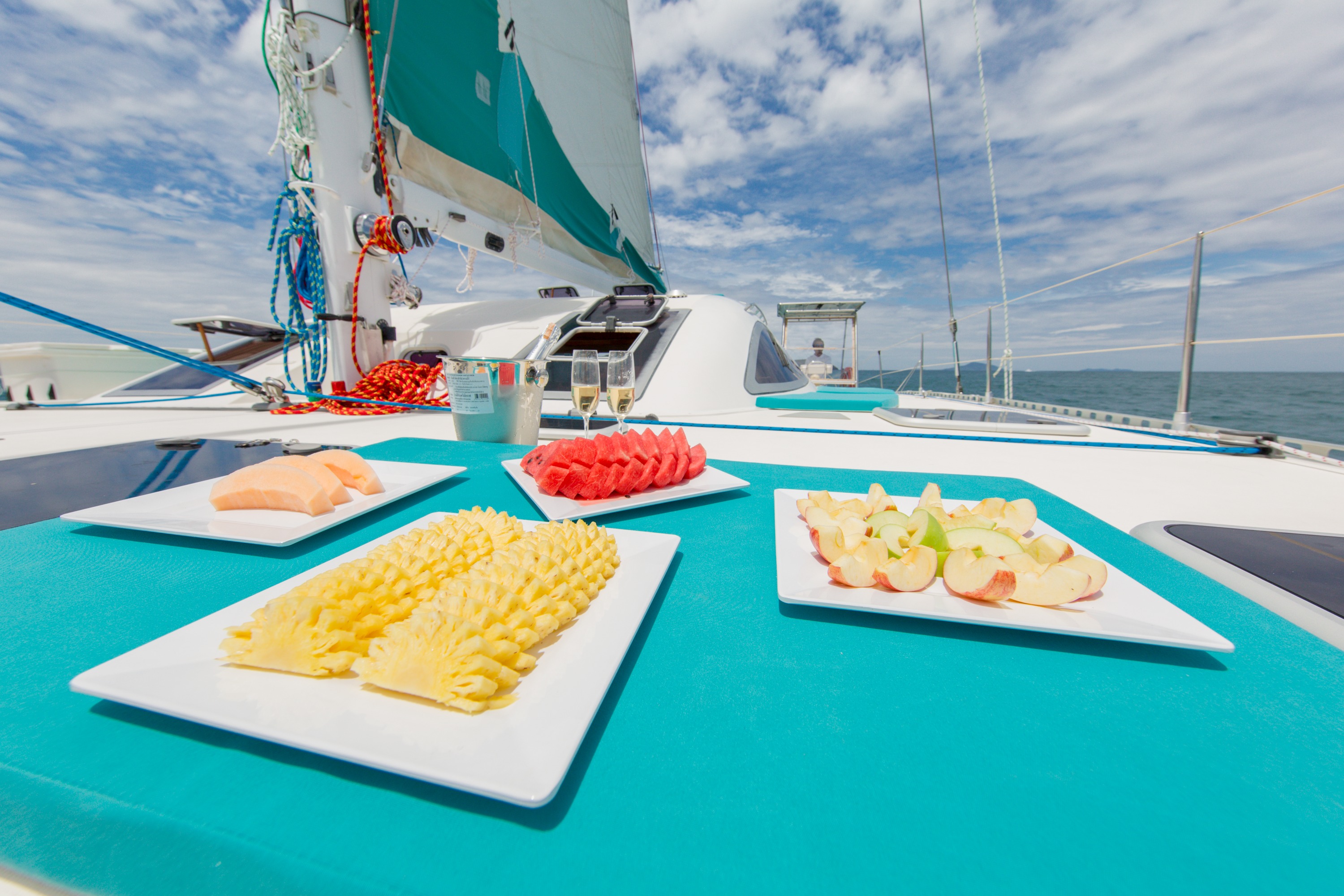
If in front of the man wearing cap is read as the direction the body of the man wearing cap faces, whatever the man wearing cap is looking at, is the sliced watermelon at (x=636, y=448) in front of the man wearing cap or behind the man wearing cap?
in front

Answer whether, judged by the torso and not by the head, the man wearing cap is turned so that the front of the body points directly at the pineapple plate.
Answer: yes

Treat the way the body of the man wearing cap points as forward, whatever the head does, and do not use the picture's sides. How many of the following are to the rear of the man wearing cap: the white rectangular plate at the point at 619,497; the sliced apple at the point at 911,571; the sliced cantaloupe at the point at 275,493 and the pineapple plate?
0

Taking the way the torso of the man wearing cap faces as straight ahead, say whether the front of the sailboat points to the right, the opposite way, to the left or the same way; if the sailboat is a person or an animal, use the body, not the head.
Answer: the same way

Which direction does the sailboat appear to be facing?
toward the camera

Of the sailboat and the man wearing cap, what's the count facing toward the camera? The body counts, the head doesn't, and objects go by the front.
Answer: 2

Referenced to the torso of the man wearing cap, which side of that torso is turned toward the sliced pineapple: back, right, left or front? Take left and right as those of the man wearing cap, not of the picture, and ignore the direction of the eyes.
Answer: front

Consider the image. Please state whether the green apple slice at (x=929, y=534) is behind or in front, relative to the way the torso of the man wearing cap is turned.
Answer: in front

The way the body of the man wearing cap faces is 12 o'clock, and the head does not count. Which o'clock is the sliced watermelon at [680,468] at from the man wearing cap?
The sliced watermelon is roughly at 12 o'clock from the man wearing cap.

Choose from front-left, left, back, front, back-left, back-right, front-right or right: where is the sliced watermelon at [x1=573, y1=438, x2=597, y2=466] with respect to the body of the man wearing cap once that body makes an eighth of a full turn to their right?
front-left

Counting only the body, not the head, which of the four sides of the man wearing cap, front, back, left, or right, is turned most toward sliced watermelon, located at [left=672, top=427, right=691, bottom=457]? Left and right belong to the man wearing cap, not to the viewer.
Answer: front

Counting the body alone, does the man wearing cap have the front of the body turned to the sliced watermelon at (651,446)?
yes

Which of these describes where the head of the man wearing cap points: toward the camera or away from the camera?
toward the camera

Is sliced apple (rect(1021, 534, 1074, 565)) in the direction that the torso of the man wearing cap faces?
yes
